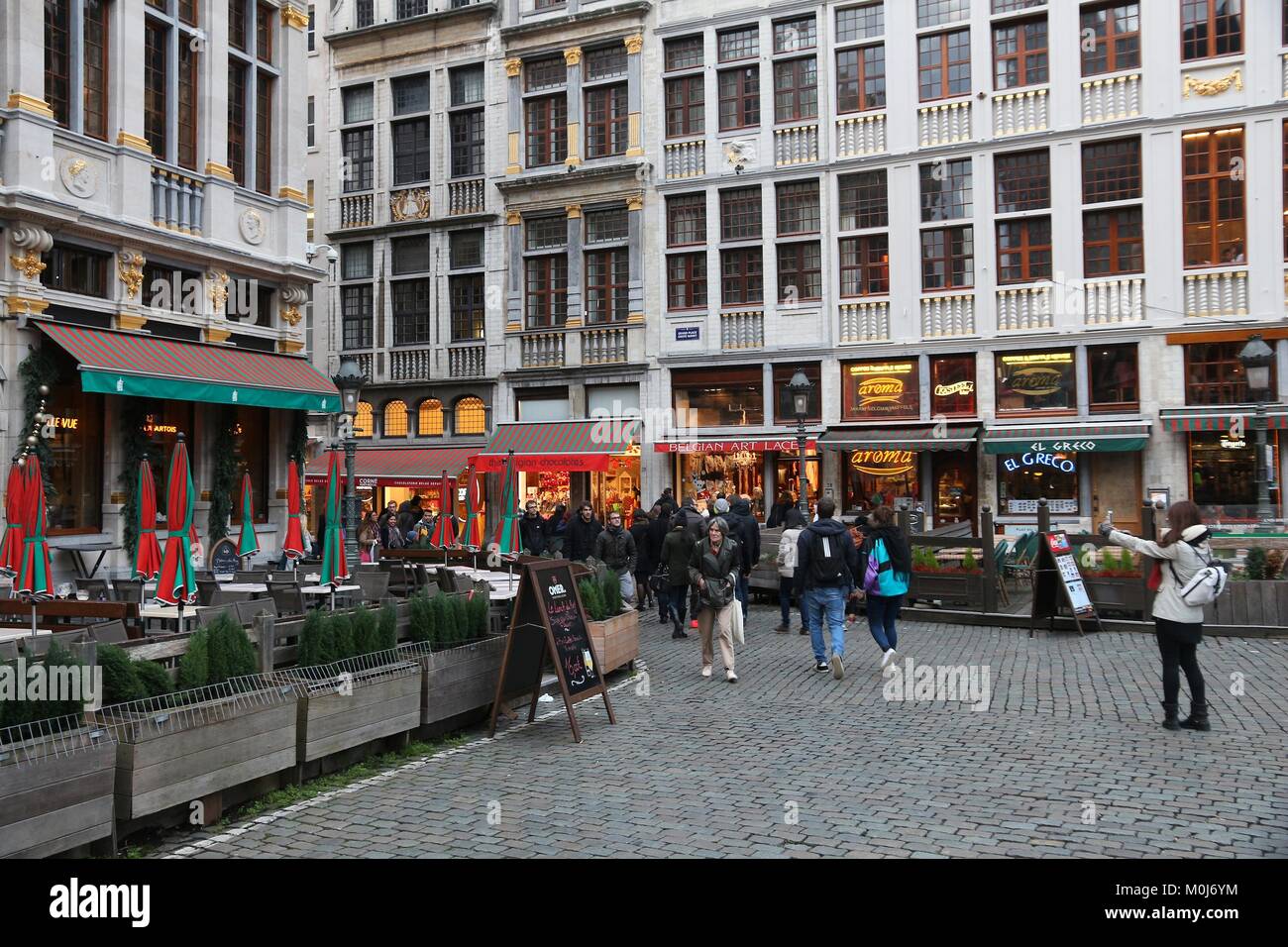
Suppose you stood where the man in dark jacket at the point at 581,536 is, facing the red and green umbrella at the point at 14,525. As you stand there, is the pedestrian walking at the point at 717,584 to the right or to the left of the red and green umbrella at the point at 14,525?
left

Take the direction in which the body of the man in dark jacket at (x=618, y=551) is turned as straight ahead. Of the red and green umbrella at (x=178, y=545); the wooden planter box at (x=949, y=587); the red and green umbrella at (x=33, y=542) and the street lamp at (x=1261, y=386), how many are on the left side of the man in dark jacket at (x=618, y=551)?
2

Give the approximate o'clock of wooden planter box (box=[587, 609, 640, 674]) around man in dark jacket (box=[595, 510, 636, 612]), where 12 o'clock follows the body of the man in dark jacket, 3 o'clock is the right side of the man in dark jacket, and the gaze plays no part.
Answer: The wooden planter box is roughly at 12 o'clock from the man in dark jacket.

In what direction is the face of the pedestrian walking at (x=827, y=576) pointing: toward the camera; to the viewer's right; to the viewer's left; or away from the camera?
away from the camera

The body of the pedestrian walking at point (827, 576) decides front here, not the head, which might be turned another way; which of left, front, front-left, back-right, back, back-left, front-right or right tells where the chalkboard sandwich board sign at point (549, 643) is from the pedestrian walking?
back-left

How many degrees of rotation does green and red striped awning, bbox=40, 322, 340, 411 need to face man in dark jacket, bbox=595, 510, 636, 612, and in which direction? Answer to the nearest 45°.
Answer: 0° — it already faces them

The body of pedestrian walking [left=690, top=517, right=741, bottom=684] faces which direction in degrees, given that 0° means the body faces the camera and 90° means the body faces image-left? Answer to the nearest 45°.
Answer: approximately 0°

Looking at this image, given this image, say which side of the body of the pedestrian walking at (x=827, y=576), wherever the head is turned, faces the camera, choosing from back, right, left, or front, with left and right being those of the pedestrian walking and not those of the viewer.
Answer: back

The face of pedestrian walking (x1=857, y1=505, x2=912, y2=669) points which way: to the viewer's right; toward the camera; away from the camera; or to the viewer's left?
away from the camera

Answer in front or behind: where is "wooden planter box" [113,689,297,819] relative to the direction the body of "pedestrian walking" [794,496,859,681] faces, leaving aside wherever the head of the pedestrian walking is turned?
behind

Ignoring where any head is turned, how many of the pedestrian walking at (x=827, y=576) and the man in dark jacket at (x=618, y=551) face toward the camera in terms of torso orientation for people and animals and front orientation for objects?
1

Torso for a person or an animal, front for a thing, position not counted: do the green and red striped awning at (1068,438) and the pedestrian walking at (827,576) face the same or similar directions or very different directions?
very different directions

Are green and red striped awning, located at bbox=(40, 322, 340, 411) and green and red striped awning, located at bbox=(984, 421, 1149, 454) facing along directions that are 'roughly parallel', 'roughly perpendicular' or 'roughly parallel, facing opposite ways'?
roughly perpendicular

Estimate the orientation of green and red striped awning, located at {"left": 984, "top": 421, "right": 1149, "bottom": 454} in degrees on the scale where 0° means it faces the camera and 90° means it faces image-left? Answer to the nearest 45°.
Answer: approximately 0°

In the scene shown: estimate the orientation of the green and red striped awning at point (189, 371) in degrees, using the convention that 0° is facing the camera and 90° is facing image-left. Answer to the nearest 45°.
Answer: approximately 315°
